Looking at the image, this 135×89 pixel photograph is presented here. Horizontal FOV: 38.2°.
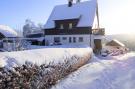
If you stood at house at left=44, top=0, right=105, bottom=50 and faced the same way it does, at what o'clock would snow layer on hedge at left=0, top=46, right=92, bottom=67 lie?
The snow layer on hedge is roughly at 12 o'clock from the house.

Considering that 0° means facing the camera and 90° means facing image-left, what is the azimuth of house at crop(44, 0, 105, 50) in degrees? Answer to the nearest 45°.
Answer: approximately 0°

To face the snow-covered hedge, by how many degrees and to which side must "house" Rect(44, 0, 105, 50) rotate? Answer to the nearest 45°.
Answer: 0° — it already faces it
